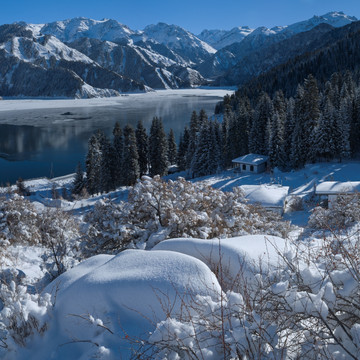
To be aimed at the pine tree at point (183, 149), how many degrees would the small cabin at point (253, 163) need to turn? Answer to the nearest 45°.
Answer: approximately 90° to its right

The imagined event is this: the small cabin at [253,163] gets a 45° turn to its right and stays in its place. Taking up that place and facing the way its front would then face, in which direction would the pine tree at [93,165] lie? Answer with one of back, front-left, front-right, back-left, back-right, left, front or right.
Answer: front

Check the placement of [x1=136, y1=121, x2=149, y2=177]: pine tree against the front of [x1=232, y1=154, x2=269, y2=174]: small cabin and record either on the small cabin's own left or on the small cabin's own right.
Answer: on the small cabin's own right

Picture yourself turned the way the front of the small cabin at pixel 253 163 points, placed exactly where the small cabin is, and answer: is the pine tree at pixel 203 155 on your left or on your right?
on your right

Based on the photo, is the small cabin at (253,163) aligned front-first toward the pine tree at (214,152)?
no

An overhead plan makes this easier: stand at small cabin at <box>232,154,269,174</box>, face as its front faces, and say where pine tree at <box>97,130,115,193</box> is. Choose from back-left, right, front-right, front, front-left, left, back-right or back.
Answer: front-right

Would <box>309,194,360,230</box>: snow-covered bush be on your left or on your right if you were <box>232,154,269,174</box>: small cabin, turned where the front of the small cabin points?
on your left

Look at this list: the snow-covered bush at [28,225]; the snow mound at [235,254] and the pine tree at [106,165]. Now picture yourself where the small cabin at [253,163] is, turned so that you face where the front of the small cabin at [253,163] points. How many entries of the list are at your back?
0

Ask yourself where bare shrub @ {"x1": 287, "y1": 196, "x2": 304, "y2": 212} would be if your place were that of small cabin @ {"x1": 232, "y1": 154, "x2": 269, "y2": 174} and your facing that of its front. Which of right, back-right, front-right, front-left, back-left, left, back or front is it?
front-left

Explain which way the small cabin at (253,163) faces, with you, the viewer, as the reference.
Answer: facing the viewer and to the left of the viewer

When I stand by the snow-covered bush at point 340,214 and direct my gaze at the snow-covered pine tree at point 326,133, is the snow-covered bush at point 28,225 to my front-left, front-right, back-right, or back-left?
back-left

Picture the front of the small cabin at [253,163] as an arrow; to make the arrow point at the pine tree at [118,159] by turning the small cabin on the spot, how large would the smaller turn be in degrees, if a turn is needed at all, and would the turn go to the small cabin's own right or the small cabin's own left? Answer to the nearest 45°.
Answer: approximately 45° to the small cabin's own right

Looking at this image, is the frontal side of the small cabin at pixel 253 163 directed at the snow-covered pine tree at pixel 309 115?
no

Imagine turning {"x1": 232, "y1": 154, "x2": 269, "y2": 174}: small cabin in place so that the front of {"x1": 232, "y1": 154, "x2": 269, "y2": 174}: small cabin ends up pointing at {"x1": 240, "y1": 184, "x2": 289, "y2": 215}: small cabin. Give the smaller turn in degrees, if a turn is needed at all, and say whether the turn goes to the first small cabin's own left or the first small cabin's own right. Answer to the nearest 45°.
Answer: approximately 45° to the first small cabin's own left

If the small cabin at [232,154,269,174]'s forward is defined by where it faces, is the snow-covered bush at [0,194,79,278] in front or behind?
in front
